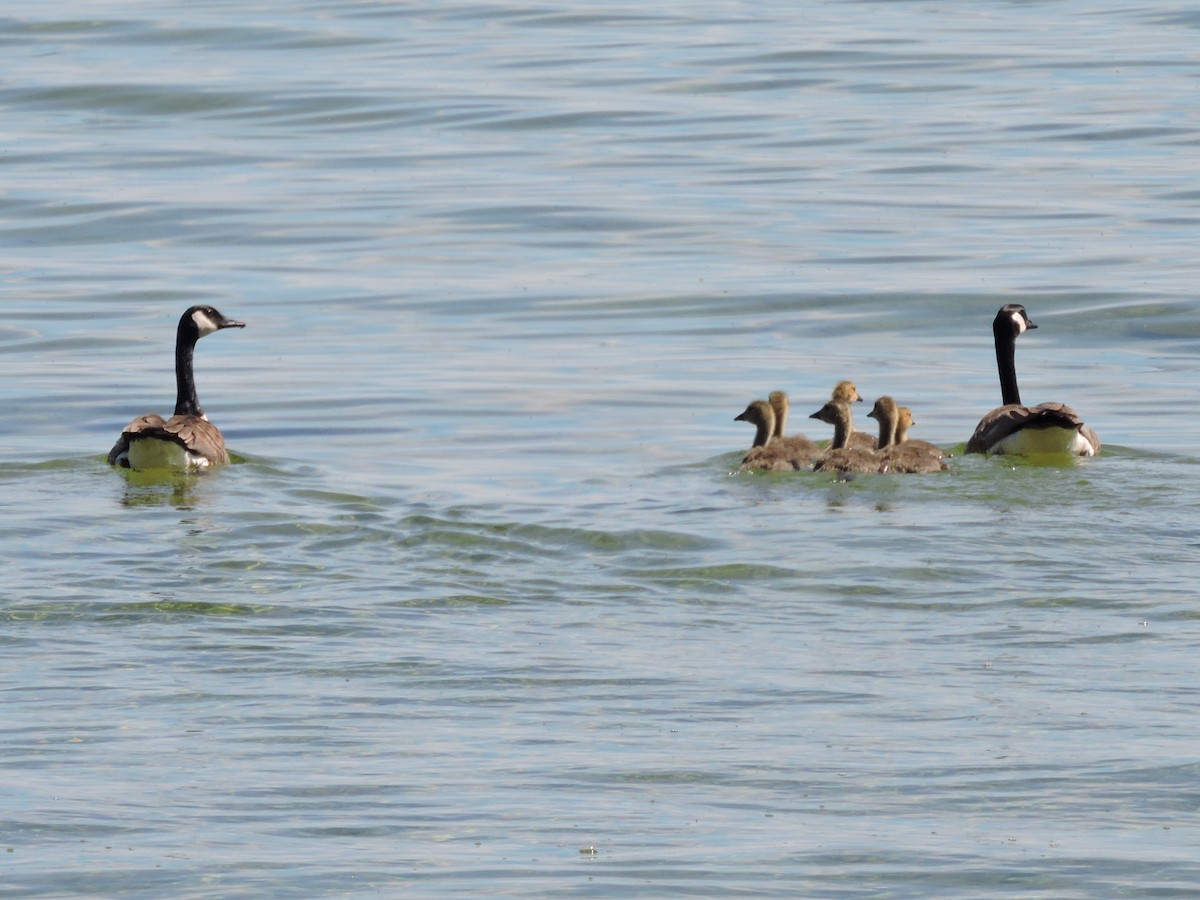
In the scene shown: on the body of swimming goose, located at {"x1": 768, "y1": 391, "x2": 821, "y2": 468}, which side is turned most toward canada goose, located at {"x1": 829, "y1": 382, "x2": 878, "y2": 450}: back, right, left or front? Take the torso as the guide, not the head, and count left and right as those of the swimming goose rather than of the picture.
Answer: right

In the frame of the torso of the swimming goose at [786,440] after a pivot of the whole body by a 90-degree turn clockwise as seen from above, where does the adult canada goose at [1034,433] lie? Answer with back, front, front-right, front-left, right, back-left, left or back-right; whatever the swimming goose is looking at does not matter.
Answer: front-right

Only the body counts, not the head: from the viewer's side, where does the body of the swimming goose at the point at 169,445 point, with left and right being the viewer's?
facing away from the viewer and to the right of the viewer

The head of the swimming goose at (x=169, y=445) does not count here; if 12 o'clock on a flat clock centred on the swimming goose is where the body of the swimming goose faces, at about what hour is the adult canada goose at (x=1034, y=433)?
The adult canada goose is roughly at 2 o'clock from the swimming goose.

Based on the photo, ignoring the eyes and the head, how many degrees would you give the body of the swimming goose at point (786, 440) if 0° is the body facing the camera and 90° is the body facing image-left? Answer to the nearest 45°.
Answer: approximately 135°
